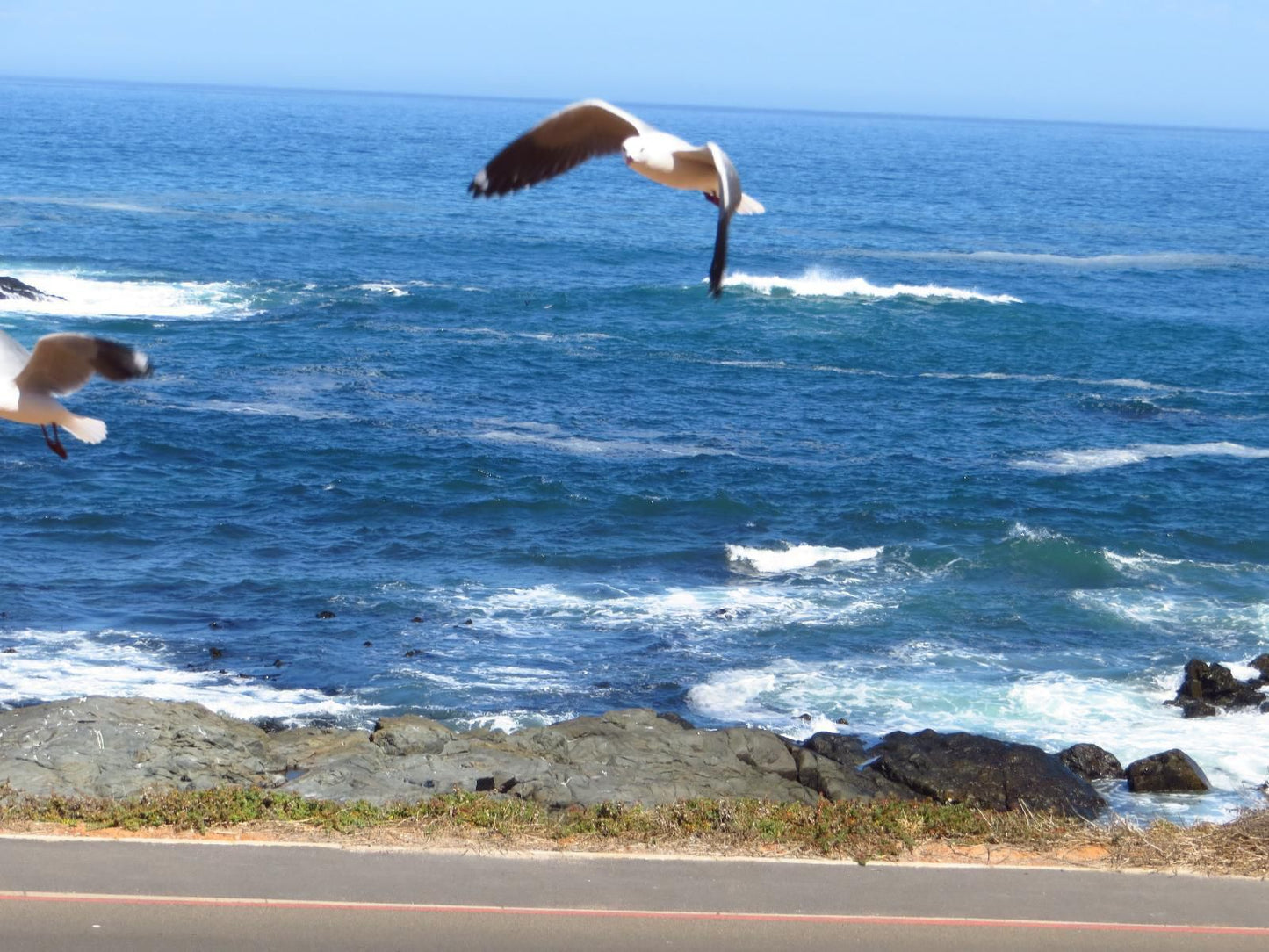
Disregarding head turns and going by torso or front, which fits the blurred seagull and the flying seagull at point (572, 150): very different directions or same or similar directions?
same or similar directions

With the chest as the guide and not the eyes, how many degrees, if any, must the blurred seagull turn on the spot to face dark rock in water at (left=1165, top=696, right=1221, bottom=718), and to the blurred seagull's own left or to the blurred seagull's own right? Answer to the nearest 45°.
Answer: approximately 135° to the blurred seagull's own right

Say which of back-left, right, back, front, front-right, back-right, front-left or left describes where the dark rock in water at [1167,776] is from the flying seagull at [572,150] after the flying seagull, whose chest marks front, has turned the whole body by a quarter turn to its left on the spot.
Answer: left

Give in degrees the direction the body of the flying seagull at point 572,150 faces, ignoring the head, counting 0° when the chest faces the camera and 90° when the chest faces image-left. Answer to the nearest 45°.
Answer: approximately 45°

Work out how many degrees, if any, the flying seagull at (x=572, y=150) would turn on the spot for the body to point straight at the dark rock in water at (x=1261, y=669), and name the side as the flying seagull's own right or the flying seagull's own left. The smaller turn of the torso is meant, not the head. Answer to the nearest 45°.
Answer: approximately 180°

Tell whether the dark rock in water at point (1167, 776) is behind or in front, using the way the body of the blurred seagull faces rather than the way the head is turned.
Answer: behind

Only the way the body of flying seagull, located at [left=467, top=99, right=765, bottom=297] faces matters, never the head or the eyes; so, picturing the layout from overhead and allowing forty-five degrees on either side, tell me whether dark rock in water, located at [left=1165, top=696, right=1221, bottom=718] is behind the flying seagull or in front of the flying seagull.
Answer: behind

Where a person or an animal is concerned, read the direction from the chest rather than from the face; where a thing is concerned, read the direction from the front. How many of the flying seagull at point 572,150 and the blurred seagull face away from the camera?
0

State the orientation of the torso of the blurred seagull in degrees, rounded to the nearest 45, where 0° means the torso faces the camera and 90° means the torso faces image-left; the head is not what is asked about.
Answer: approximately 90°

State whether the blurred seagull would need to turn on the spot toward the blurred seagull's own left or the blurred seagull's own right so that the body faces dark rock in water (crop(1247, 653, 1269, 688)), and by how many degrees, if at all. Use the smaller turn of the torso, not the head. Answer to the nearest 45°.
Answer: approximately 135° to the blurred seagull's own right
